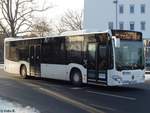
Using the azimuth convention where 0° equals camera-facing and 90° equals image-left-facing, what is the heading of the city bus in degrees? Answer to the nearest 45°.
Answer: approximately 315°
